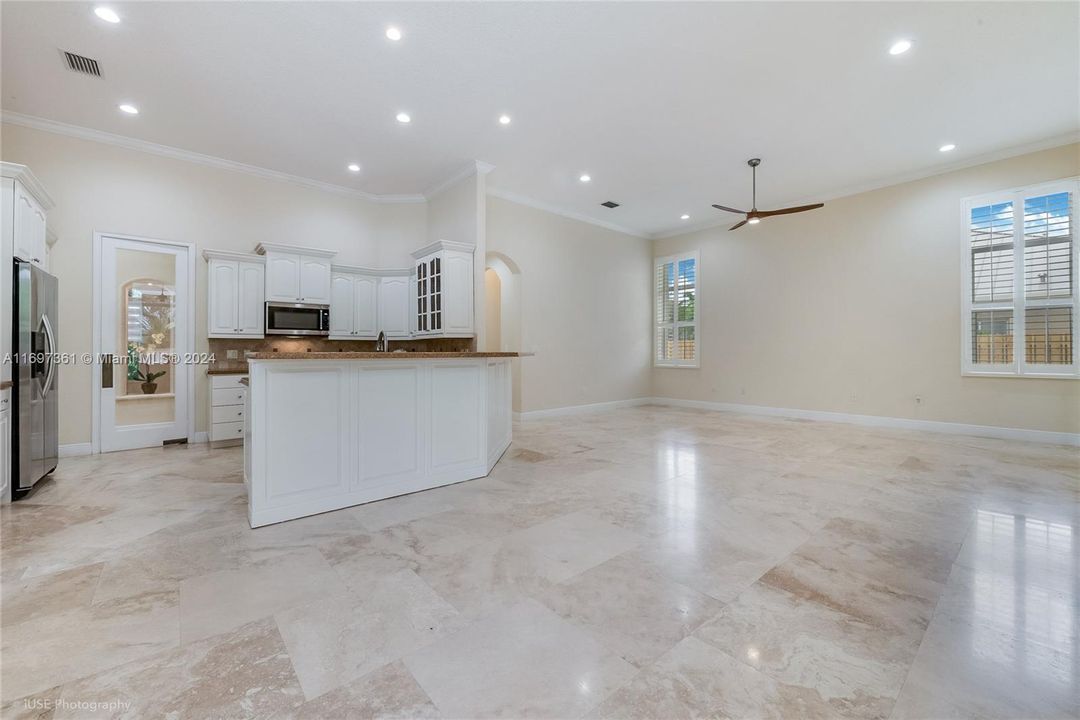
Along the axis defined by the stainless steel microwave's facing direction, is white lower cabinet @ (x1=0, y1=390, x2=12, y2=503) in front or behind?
in front

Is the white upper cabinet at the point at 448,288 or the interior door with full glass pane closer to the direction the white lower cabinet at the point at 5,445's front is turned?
the white upper cabinet

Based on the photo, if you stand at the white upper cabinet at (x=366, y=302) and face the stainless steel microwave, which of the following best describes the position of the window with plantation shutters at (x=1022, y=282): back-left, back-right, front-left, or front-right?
back-left

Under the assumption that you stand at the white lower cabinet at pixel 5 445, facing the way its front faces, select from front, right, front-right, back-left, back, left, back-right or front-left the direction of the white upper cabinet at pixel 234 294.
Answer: front-left

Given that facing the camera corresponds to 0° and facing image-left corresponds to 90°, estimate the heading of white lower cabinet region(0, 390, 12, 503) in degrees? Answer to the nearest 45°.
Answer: approximately 270°

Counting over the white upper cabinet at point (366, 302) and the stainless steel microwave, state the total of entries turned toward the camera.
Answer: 2

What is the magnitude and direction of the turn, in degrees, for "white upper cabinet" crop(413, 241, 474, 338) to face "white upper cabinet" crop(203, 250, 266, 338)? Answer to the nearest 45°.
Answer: approximately 45° to its right

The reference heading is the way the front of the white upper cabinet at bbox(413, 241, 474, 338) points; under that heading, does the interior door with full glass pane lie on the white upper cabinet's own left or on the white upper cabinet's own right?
on the white upper cabinet's own right

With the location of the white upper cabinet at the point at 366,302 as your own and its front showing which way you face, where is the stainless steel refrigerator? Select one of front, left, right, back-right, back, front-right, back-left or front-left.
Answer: front-right

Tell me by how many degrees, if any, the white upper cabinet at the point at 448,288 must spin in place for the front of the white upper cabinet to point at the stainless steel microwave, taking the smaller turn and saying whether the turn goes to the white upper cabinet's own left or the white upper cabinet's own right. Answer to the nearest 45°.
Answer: approximately 45° to the white upper cabinet's own right

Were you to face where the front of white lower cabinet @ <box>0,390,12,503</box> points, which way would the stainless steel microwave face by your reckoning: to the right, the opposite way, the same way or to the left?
to the right
